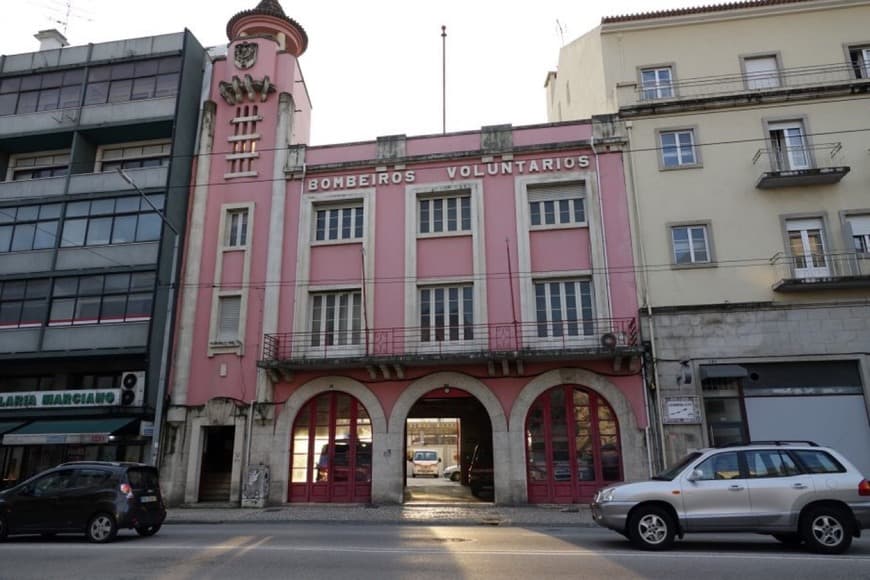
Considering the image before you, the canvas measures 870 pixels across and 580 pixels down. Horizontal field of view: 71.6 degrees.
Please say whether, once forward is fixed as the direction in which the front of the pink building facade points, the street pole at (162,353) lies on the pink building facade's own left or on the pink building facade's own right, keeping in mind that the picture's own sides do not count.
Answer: on the pink building facade's own right

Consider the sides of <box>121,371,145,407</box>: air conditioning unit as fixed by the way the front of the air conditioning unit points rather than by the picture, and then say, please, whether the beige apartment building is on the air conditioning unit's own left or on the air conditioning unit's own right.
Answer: on the air conditioning unit's own left

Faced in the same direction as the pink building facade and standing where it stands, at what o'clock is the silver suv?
The silver suv is roughly at 11 o'clock from the pink building facade.

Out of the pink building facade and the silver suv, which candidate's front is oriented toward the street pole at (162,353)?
the silver suv

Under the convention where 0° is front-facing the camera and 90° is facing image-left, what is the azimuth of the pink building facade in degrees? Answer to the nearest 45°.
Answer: approximately 0°

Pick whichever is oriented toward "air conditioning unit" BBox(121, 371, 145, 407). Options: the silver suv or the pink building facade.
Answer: the silver suv

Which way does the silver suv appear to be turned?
to the viewer's left

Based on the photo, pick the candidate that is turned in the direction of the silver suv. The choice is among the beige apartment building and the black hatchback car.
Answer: the beige apartment building

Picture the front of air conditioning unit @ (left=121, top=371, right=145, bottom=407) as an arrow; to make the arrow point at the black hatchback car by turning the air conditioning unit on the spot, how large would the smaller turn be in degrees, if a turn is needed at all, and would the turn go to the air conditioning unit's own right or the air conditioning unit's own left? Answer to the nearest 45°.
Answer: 0° — it already faces it

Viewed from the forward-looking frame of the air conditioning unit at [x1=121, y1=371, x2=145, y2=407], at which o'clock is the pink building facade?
The pink building facade is roughly at 10 o'clock from the air conditioning unit.

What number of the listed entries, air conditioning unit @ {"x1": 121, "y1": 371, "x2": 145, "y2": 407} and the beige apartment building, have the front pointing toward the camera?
2
